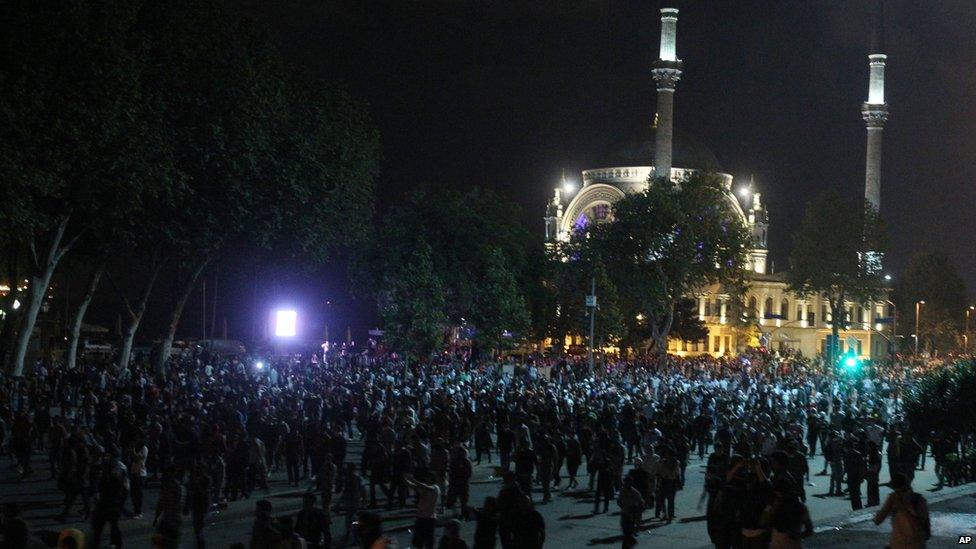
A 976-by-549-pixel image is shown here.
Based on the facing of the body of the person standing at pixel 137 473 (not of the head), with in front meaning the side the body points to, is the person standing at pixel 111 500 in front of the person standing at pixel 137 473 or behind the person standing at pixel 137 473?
behind

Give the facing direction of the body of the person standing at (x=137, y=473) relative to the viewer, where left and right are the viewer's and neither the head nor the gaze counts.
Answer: facing away from the viewer

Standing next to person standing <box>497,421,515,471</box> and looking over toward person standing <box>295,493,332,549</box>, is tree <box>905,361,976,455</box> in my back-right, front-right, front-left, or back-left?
back-left

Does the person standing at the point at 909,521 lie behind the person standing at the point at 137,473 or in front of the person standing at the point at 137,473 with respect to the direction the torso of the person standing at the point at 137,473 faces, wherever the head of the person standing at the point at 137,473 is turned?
behind

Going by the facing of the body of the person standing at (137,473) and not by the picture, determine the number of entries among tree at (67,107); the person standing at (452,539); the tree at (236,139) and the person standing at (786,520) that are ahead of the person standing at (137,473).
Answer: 2

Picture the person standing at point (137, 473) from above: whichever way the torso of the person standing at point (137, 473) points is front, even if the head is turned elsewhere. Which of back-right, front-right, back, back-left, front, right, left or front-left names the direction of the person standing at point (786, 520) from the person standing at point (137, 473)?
back-right
